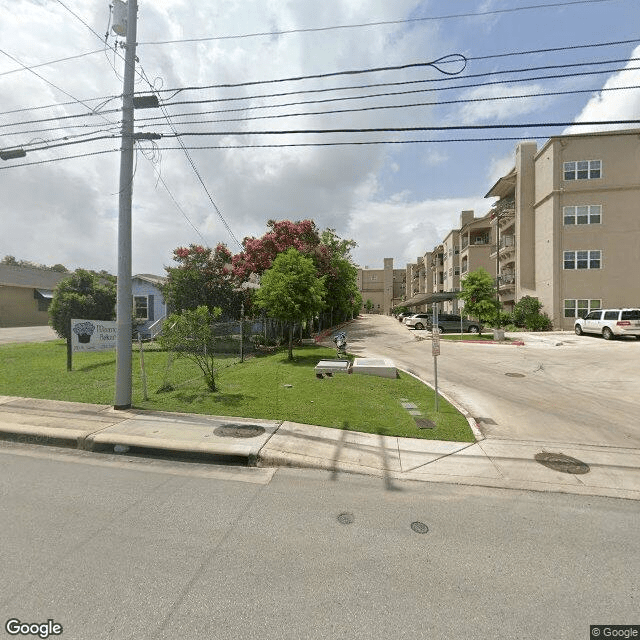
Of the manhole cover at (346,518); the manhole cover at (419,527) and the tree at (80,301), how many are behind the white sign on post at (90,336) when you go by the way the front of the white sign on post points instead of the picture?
1

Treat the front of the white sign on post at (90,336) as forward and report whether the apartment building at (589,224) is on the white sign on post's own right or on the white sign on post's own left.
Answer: on the white sign on post's own left

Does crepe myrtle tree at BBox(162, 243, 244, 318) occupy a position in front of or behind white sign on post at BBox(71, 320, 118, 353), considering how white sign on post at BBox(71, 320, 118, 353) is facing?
behind

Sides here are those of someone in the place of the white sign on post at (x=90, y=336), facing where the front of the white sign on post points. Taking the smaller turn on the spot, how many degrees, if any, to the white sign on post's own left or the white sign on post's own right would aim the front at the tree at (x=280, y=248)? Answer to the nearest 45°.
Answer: approximately 135° to the white sign on post's own left

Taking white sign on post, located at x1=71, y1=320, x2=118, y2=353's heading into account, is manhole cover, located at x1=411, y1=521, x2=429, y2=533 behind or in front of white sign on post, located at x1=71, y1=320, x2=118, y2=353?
in front

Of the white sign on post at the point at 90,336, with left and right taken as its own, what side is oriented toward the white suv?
left

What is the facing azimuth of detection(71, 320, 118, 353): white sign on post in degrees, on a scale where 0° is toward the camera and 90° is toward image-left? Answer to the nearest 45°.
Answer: approximately 0°
